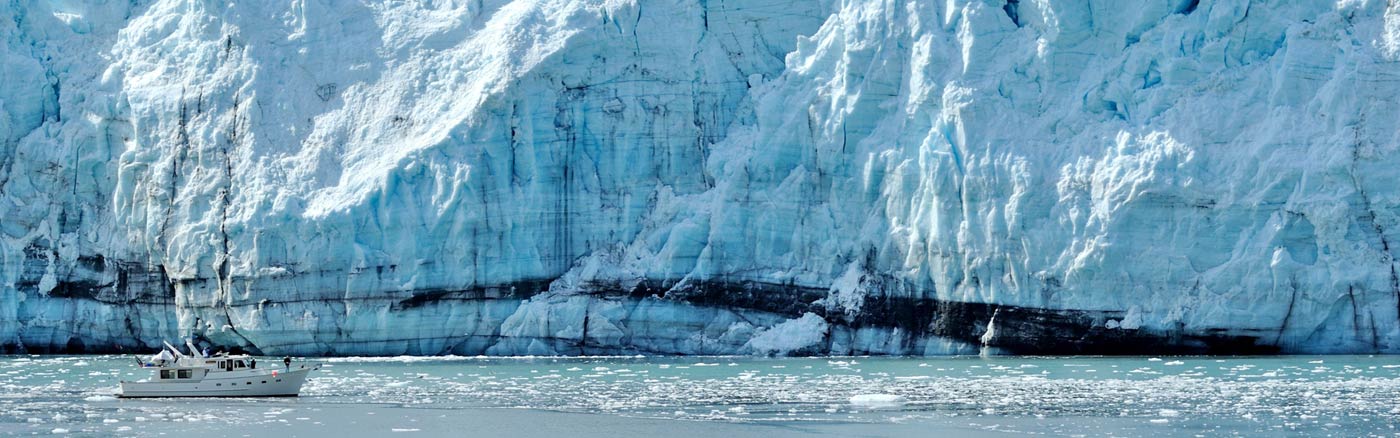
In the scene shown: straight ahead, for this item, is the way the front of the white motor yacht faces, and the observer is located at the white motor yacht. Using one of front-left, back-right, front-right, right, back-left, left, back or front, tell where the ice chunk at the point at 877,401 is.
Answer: front-right

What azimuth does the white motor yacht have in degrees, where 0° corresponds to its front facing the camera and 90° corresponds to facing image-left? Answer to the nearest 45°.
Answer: approximately 270°
